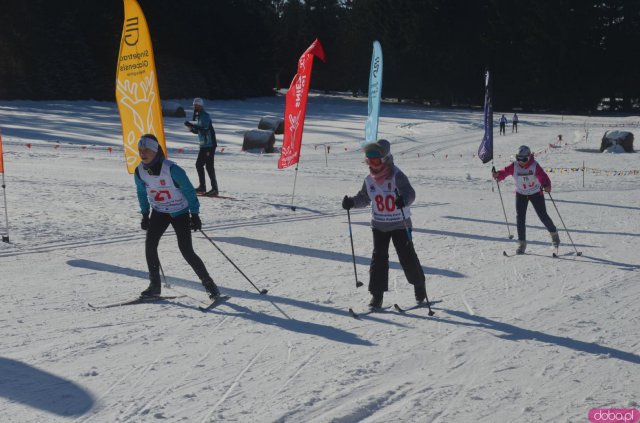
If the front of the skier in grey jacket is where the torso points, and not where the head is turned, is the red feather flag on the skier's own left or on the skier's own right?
on the skier's own right

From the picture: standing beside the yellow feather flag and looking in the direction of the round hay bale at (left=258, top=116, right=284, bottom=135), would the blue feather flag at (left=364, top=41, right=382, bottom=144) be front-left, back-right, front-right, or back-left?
front-right

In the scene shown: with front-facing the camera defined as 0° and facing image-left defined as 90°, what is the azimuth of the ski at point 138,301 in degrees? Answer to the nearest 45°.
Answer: approximately 90°

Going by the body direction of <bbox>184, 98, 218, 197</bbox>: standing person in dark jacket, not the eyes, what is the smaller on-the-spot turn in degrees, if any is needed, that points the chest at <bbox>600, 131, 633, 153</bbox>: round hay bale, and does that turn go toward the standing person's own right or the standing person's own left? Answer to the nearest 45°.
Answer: approximately 135° to the standing person's own right

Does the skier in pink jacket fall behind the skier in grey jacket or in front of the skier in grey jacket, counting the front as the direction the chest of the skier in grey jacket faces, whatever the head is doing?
behind

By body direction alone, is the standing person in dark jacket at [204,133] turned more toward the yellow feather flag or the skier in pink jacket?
the yellow feather flag

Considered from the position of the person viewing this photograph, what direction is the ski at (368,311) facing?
facing the viewer and to the left of the viewer

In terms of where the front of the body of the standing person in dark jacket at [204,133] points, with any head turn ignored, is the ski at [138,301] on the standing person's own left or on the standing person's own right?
on the standing person's own left

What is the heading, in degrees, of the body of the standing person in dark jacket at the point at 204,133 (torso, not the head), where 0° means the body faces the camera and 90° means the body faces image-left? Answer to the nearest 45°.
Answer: approximately 90°

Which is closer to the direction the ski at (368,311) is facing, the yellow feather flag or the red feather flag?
the yellow feather flag

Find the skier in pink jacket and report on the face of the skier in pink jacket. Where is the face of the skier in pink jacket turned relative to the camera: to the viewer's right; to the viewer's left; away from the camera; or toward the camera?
toward the camera

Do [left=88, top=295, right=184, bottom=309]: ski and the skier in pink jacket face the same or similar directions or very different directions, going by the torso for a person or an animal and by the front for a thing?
same or similar directions

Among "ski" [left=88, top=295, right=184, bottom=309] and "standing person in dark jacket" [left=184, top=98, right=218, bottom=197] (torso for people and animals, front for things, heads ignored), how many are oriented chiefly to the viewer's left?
2

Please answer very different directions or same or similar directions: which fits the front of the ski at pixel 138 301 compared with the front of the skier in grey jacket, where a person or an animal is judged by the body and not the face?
same or similar directions

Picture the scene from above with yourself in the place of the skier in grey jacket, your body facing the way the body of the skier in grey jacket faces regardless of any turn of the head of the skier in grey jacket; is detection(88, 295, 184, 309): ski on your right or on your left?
on your right

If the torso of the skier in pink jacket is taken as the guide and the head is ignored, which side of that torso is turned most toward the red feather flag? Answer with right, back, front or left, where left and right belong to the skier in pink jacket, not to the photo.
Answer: right

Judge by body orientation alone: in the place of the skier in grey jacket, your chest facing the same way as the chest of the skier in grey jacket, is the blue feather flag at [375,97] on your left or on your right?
on your right

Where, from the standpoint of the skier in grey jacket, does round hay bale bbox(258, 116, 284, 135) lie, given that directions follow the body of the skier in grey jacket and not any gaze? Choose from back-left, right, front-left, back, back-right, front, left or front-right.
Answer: back-right
